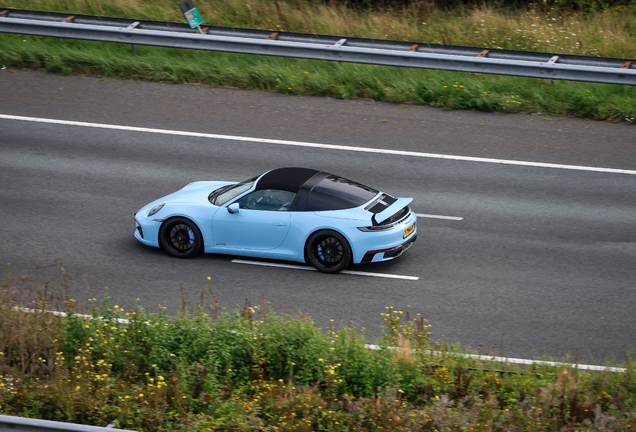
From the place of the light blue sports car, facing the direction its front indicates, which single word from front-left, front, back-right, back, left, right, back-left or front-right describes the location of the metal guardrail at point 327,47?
right

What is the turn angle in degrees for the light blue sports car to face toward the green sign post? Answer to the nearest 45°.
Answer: approximately 90° to its right

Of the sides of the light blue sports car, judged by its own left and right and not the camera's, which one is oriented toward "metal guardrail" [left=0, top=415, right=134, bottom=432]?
left

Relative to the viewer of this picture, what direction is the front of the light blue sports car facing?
facing to the left of the viewer

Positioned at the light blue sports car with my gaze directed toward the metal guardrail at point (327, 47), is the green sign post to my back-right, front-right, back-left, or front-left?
front-left
